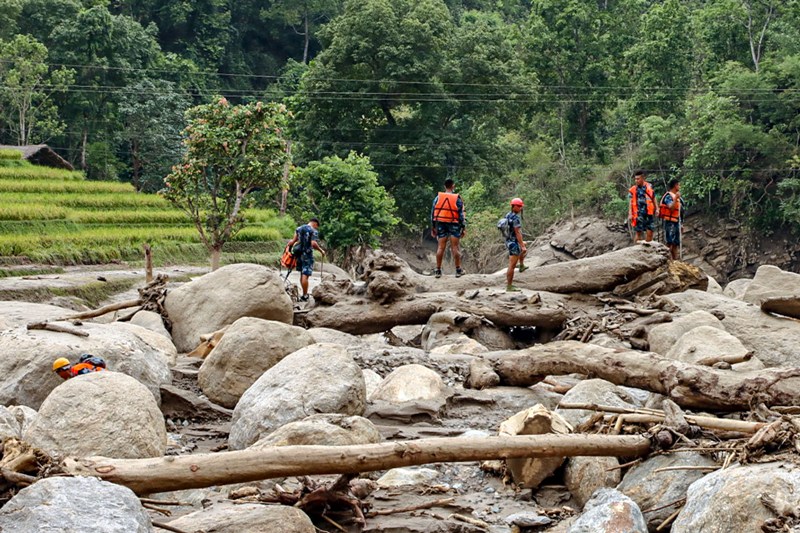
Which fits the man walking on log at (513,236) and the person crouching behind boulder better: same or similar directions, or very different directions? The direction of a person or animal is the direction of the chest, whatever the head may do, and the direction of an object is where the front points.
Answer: very different directions

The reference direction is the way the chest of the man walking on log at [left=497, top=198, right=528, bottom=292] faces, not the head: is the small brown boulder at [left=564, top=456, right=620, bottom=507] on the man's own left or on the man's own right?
on the man's own right

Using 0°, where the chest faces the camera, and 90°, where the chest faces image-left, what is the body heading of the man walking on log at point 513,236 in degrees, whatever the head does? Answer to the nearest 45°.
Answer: approximately 270°

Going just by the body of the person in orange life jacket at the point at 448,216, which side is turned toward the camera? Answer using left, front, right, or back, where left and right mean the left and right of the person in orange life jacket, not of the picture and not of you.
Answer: back

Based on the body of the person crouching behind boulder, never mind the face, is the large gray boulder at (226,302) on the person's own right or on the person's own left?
on the person's own right

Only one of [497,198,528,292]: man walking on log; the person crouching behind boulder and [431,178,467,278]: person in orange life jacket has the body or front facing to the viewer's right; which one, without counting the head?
the man walking on log

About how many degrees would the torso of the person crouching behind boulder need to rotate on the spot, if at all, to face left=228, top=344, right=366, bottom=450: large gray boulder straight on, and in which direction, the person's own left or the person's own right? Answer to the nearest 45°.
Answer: approximately 135° to the person's own left

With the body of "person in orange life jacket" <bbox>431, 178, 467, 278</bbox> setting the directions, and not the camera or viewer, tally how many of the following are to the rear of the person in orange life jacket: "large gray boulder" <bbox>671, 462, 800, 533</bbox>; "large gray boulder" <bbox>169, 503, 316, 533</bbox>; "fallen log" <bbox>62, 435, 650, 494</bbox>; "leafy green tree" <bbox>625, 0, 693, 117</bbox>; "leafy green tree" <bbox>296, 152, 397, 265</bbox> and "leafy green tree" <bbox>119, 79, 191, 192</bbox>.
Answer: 3

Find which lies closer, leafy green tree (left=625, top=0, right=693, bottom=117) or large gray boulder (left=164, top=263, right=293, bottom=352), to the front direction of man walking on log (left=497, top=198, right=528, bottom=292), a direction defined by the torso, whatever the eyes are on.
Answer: the leafy green tree

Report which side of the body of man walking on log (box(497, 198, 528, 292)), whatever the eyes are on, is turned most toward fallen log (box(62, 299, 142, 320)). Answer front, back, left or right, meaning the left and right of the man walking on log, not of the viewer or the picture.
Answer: back

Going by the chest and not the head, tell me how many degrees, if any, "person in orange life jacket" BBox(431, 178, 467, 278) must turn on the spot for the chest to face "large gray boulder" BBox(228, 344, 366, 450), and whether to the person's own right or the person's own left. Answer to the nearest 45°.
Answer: approximately 180°

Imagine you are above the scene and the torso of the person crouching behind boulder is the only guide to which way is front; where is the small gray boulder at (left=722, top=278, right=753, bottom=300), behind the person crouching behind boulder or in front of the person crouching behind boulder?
behind

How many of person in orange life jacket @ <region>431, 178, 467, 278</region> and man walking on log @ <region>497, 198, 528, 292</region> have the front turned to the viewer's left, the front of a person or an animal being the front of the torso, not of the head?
0

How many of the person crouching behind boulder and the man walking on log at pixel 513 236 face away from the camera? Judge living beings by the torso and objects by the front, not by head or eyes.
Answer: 0

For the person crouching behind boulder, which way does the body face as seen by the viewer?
to the viewer's left
